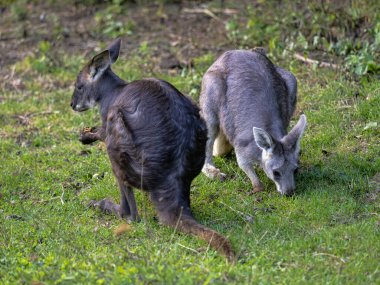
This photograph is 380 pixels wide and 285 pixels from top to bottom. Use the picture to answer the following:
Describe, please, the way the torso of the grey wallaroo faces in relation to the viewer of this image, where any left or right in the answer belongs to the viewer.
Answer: facing the viewer and to the right of the viewer

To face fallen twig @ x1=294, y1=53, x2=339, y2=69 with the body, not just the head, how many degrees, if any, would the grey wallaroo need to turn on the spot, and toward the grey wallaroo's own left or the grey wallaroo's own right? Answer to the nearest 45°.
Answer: approximately 135° to the grey wallaroo's own left

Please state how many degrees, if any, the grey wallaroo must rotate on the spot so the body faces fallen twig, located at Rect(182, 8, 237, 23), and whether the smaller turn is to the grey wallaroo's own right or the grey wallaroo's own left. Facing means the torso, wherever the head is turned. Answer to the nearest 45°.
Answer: approximately 135° to the grey wallaroo's own left
